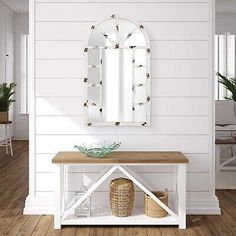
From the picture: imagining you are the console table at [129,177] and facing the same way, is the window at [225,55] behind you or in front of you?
behind

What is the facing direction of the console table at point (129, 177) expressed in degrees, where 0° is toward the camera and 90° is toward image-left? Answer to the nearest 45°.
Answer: approximately 0°
